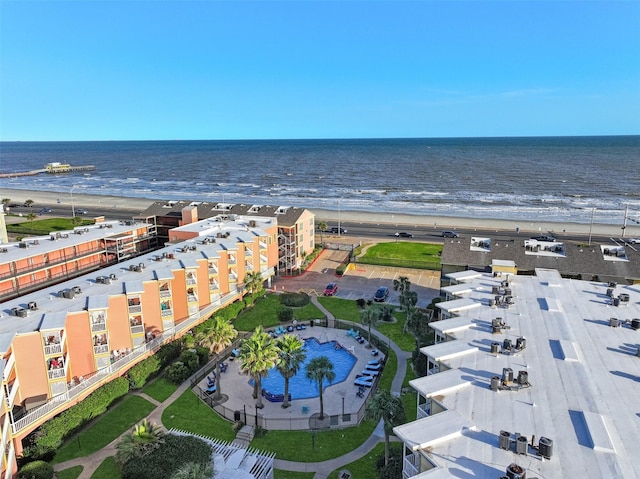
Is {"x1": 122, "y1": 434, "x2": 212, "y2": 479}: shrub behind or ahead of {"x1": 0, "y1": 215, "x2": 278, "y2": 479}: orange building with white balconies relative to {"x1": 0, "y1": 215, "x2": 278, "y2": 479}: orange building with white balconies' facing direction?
ahead

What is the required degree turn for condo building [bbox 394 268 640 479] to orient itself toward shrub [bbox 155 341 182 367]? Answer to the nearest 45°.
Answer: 0° — it already faces it

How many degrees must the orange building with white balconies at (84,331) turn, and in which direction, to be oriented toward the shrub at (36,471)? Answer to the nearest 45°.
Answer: approximately 45° to its right

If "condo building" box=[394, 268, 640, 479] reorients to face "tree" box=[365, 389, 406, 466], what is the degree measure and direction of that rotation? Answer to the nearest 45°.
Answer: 0° — it already faces it

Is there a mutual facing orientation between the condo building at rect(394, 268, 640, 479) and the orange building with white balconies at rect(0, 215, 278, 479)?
yes

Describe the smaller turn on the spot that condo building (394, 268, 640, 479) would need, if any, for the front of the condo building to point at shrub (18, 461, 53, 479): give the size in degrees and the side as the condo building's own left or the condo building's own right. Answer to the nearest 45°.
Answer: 0° — it already faces it

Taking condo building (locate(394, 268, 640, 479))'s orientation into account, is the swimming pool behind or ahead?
ahead

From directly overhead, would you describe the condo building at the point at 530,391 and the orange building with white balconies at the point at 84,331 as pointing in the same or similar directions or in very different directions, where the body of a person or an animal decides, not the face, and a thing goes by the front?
very different directions

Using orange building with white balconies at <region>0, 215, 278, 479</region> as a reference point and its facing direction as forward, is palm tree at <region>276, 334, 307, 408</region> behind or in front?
in front

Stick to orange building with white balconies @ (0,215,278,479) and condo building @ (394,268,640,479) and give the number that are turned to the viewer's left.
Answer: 1

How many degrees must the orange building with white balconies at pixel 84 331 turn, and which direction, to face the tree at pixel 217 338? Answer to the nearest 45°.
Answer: approximately 45° to its left

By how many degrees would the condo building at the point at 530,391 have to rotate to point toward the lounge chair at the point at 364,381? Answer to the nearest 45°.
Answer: approximately 45° to its right

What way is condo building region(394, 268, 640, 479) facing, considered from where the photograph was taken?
facing to the left of the viewer

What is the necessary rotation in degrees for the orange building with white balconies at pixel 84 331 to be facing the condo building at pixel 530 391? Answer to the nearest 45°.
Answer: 0° — it already faces it
